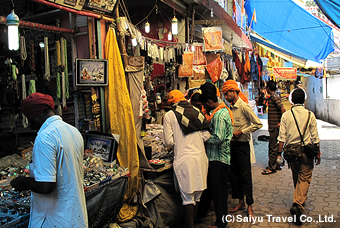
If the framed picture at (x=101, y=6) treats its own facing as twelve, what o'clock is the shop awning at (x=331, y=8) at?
The shop awning is roughly at 9 o'clock from the framed picture.

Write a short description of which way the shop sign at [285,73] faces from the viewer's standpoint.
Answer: facing the viewer

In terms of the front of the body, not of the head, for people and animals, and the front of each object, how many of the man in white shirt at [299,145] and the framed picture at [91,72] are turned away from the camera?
1

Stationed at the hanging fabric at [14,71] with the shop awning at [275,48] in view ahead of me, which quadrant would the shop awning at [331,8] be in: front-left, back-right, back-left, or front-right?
front-right

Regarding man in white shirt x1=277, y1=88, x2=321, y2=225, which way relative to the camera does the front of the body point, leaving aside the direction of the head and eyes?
away from the camera

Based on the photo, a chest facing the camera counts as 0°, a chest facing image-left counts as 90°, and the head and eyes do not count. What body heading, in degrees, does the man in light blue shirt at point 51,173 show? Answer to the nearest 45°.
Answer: approximately 135°

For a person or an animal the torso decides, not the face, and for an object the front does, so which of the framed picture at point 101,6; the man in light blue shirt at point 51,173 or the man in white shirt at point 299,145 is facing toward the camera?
the framed picture

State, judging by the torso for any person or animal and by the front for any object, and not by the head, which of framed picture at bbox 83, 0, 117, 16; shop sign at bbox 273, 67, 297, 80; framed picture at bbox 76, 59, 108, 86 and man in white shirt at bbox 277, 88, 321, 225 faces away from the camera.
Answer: the man in white shirt

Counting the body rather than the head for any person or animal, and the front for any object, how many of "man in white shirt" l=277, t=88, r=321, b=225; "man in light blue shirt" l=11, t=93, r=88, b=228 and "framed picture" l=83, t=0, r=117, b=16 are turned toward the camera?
1

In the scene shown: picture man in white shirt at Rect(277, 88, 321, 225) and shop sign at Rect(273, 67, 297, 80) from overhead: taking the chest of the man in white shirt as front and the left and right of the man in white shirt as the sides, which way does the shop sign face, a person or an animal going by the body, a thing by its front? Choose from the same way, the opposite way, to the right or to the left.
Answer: the opposite way

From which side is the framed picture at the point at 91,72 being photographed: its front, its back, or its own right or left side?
front

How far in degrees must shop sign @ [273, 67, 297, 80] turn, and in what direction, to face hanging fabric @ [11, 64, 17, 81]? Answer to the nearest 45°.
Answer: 0° — it already faces it

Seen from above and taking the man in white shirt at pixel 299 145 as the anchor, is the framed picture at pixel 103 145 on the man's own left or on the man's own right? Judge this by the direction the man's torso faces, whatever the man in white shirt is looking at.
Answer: on the man's own left

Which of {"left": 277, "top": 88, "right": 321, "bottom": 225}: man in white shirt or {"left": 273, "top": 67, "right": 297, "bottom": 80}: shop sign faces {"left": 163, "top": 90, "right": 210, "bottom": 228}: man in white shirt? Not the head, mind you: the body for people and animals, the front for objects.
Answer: the shop sign

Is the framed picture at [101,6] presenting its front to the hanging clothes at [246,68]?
no

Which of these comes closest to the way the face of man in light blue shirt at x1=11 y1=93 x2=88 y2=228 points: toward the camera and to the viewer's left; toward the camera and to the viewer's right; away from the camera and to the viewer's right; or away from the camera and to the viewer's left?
away from the camera and to the viewer's left
